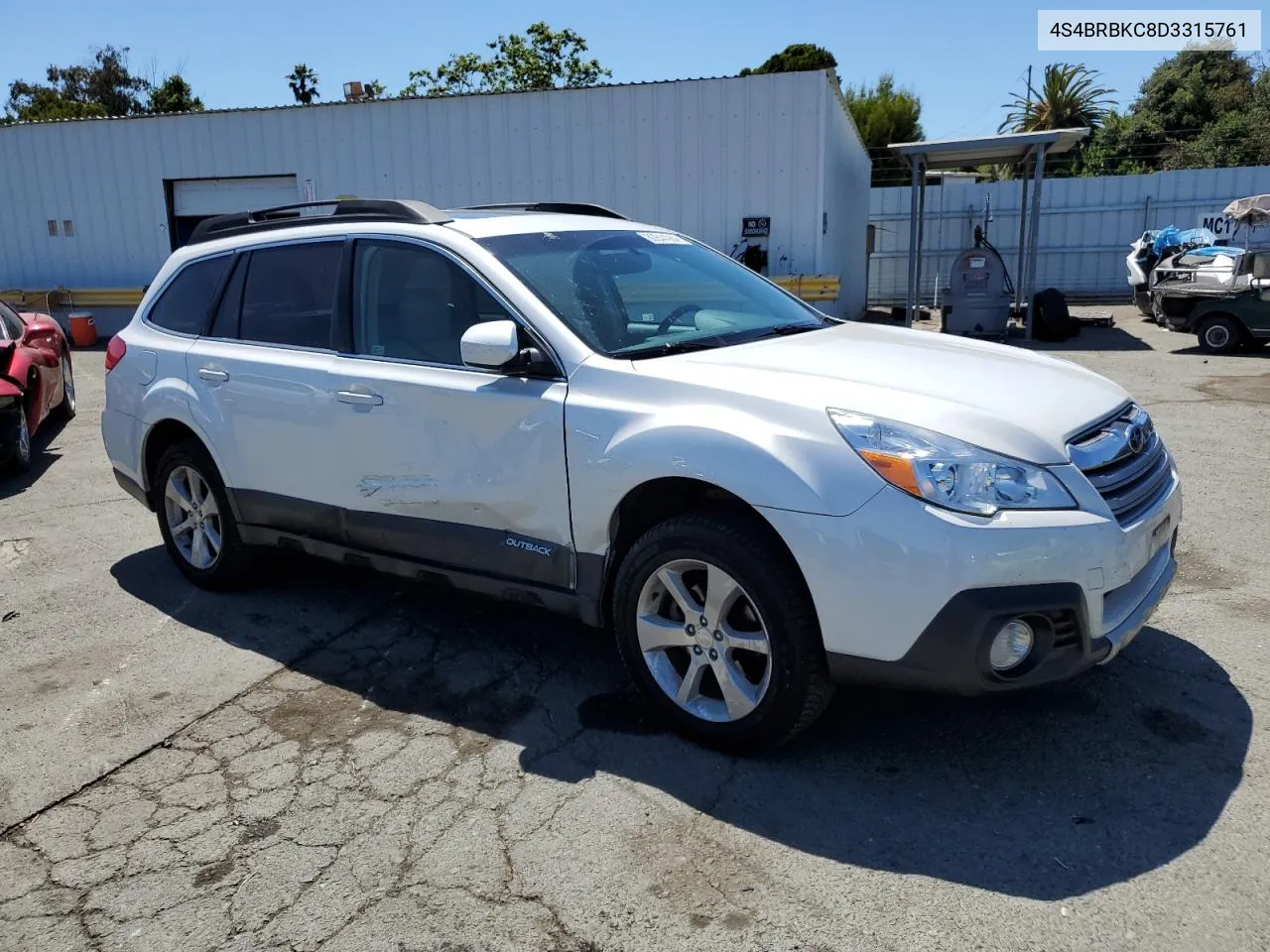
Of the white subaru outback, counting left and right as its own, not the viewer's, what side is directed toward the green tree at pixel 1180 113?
left

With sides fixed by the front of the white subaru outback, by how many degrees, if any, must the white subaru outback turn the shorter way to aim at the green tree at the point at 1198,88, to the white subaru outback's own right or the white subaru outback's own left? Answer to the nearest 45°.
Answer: approximately 90° to the white subaru outback's own left

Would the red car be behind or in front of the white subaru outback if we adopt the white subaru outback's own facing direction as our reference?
behind

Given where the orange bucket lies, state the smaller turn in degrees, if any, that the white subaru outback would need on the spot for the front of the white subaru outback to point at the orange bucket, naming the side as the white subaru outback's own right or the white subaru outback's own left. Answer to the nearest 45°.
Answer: approximately 180°

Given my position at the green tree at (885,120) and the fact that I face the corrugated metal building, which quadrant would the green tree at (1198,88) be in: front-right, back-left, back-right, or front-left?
back-left

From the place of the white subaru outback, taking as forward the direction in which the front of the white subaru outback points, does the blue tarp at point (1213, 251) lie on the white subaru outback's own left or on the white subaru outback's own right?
on the white subaru outback's own left

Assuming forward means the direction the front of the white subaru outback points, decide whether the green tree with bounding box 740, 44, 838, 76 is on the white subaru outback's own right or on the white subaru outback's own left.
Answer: on the white subaru outback's own left

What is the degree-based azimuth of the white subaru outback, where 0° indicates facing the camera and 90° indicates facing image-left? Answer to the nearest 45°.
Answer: approximately 315°

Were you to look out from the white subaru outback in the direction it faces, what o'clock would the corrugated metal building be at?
The corrugated metal building is roughly at 7 o'clock from the white subaru outback.

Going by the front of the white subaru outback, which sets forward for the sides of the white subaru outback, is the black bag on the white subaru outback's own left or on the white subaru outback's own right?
on the white subaru outback's own left

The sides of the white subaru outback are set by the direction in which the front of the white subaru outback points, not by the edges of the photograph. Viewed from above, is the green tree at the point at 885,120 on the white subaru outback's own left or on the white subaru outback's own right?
on the white subaru outback's own left
